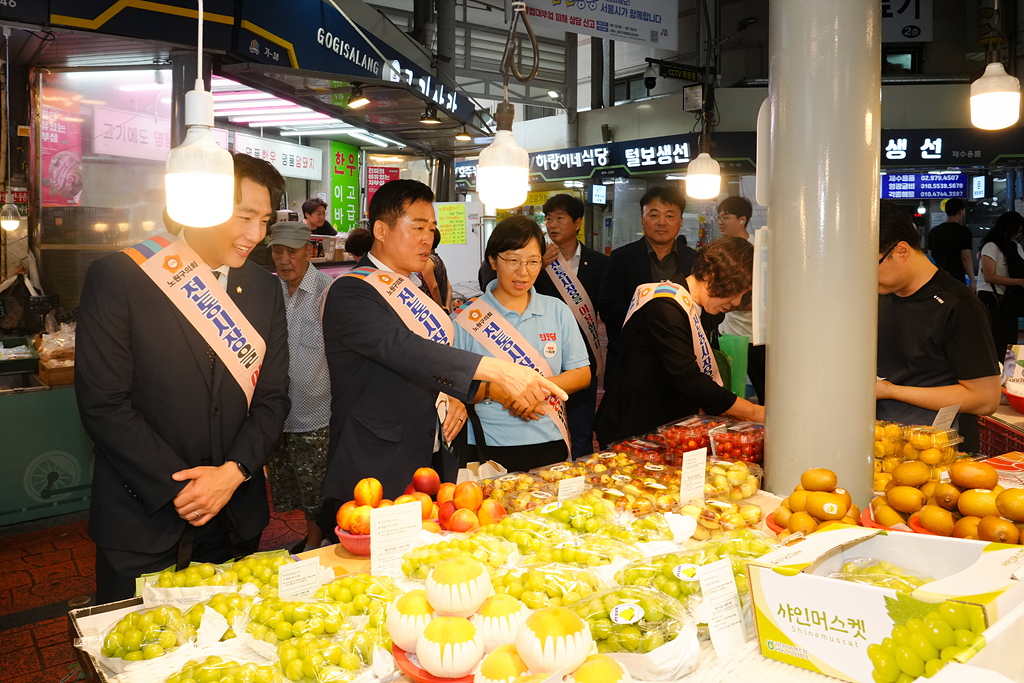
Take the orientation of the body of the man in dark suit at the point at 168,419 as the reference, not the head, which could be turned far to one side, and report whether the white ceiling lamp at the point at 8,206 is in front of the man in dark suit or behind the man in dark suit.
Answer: behind

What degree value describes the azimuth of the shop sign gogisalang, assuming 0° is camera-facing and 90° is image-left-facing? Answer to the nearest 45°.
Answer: approximately 315°

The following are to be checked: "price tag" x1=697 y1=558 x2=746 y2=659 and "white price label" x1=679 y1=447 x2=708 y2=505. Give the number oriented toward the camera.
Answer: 2

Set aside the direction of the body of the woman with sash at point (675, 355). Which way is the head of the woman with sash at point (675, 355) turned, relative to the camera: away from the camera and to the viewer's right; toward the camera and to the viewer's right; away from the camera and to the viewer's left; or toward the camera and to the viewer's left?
toward the camera and to the viewer's right

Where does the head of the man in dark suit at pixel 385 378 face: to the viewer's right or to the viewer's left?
to the viewer's right

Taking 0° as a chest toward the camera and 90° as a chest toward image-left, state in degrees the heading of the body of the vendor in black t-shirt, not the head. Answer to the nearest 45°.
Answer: approximately 45°

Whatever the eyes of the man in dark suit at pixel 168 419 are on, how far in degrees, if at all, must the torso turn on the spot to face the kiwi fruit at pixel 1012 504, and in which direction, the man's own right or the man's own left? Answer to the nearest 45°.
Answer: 0° — they already face it

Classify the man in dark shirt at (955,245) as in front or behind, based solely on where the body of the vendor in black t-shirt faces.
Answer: behind
